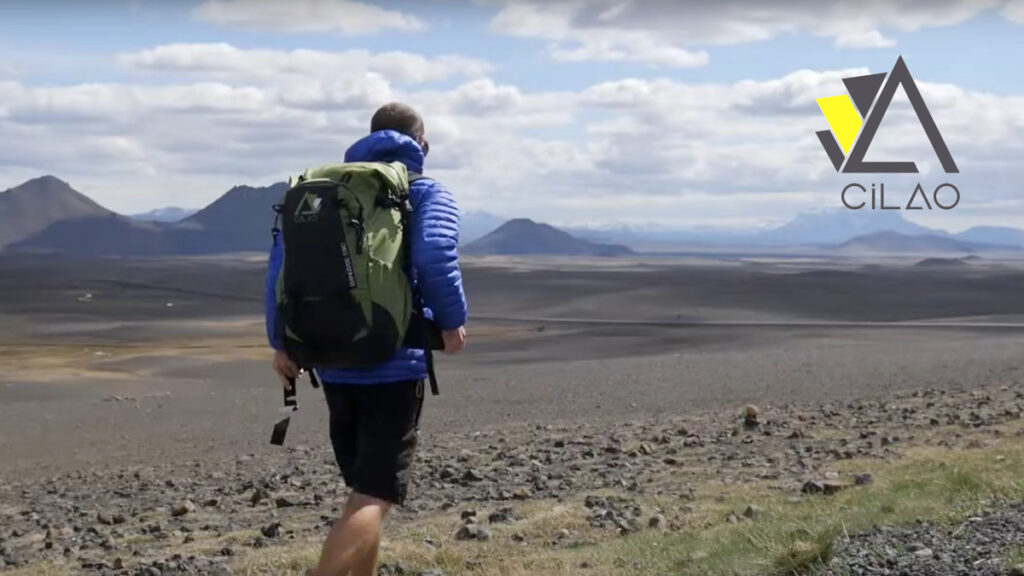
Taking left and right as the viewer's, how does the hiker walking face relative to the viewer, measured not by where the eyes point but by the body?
facing away from the viewer and to the right of the viewer
